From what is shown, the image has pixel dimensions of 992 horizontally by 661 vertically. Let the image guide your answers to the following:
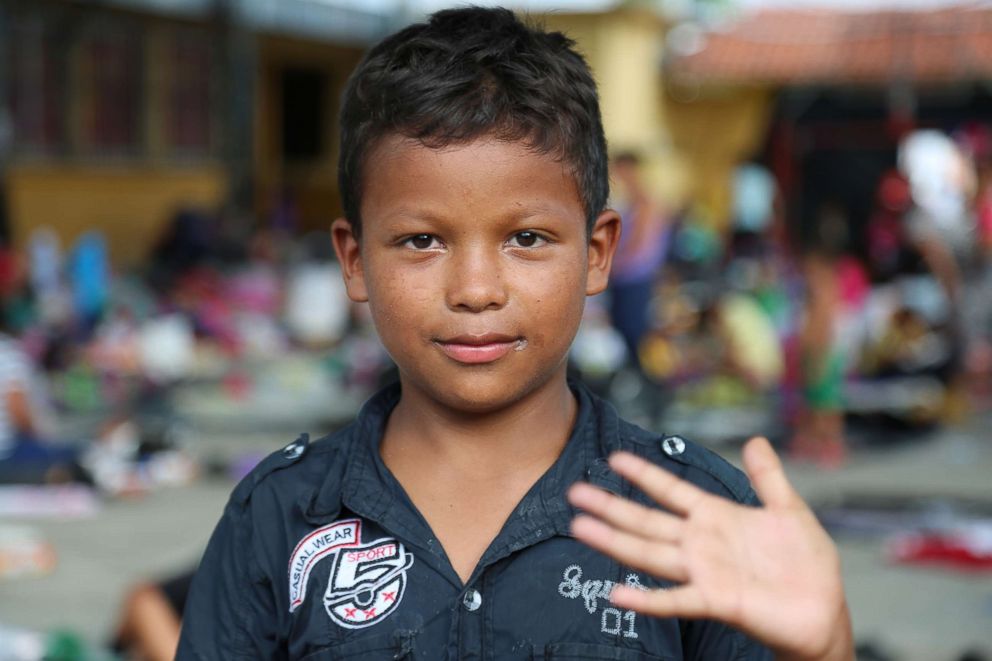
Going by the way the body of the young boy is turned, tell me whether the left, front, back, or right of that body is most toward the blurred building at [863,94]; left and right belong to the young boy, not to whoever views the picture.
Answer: back

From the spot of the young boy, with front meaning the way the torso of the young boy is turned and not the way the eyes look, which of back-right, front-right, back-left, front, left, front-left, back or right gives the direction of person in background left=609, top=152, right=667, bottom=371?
back

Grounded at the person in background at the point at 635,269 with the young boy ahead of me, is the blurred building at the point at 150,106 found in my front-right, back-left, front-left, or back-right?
back-right

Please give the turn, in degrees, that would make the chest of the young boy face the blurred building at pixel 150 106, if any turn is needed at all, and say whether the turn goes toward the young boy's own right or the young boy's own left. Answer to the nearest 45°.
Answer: approximately 180°

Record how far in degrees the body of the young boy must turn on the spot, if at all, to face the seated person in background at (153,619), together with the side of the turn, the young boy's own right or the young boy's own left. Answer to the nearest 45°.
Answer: approximately 135° to the young boy's own right

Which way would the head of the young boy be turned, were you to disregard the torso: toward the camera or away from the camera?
toward the camera

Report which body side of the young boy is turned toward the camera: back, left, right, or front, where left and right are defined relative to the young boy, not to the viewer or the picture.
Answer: front

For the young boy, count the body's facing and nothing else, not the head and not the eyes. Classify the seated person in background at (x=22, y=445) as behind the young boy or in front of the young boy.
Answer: behind
